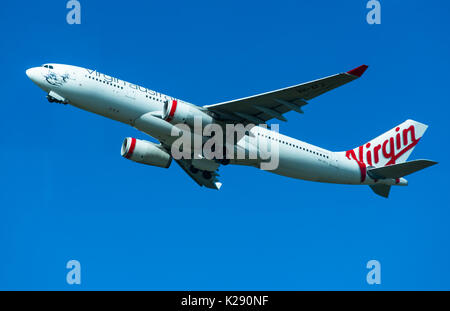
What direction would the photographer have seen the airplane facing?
facing to the left of the viewer
